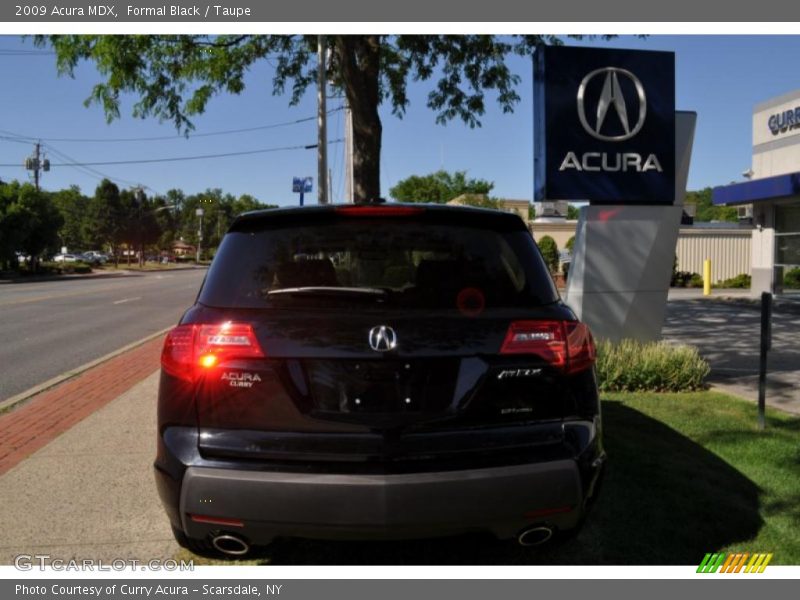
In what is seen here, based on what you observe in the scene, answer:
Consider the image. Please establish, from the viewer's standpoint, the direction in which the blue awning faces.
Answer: facing the viewer and to the left of the viewer

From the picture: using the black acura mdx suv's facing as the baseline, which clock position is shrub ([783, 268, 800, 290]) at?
The shrub is roughly at 1 o'clock from the black acura mdx suv.

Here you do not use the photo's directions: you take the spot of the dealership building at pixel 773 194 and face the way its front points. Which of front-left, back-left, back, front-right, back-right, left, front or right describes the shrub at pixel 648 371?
front-left

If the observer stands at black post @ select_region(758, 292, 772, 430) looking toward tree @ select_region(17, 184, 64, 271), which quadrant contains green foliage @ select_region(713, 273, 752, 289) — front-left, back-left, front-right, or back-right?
front-right

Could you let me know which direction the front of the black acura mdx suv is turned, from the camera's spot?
facing away from the viewer

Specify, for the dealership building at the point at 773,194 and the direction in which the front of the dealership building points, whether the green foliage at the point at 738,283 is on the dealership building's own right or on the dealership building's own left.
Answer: on the dealership building's own right

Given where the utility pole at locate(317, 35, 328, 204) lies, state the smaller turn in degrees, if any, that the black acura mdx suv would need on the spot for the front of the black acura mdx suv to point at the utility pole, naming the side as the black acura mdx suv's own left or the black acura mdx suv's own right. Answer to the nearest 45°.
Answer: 0° — it already faces it

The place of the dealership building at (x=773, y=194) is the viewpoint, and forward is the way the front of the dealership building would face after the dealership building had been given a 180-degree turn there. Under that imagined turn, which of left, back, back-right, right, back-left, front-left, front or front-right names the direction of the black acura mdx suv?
back-right

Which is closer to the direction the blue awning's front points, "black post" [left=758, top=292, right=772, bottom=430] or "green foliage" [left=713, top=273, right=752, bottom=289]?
the black post

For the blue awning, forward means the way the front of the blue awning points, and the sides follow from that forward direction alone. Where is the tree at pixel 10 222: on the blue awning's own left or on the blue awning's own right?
on the blue awning's own right

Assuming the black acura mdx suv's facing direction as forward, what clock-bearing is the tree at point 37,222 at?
The tree is roughly at 11 o'clock from the black acura mdx suv.

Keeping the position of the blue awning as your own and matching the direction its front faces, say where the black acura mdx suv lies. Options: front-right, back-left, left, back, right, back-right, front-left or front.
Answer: front-left
